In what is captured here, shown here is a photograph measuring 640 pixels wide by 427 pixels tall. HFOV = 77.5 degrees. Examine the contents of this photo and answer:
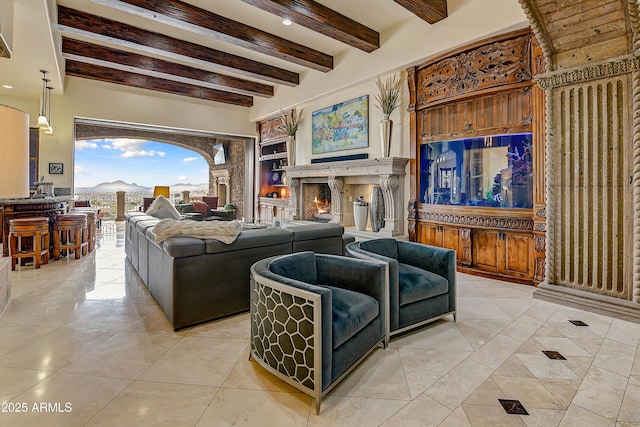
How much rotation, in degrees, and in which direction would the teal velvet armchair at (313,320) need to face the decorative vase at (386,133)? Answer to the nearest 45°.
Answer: approximately 135° to its left

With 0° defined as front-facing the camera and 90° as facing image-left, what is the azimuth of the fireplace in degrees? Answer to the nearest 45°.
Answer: approximately 45°

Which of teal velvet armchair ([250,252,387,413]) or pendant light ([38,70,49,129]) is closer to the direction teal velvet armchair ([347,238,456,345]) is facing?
the teal velvet armchair

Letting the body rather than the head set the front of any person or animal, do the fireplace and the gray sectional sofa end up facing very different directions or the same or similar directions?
very different directions

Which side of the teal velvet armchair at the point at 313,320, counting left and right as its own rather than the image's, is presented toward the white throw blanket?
back

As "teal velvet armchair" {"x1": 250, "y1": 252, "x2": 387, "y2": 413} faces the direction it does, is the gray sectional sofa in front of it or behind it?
behind

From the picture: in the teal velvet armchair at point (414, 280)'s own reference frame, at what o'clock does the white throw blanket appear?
The white throw blanket is roughly at 4 o'clock from the teal velvet armchair.

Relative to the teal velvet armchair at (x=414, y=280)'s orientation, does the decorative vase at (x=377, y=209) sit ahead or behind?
behind

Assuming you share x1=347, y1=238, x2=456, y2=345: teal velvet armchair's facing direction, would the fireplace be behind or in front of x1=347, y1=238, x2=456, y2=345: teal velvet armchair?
behind

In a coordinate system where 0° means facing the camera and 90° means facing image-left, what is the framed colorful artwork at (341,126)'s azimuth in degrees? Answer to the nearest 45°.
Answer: approximately 45°
